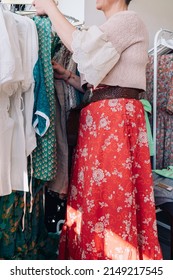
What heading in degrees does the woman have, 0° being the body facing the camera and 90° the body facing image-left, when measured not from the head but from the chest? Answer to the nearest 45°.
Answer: approximately 90°
